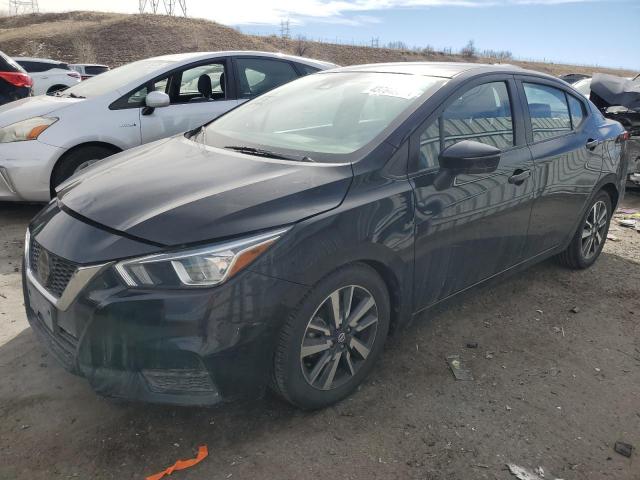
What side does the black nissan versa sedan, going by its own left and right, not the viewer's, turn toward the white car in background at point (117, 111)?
right

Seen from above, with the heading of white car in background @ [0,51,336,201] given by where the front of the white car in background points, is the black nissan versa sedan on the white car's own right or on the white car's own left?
on the white car's own left

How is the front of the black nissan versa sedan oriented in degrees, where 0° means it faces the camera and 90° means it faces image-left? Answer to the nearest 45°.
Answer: approximately 45°

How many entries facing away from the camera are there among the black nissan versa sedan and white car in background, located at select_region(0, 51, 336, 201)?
0

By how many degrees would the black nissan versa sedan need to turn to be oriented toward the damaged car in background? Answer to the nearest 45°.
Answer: approximately 180°

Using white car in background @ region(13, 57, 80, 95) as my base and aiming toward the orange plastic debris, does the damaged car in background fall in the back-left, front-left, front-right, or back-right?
front-left

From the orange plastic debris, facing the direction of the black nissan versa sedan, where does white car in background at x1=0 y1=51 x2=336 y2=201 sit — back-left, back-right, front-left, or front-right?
front-left

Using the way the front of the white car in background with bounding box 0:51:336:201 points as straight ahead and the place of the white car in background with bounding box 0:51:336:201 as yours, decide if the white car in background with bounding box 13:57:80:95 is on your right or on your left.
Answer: on your right

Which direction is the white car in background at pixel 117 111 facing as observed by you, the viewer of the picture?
facing the viewer and to the left of the viewer
